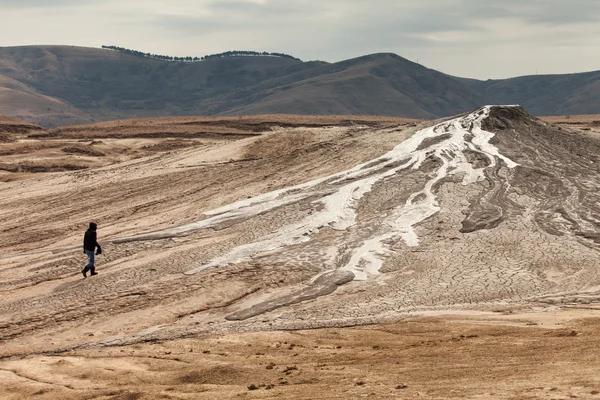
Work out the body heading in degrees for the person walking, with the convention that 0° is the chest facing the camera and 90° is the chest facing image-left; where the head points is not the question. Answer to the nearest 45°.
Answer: approximately 270°
